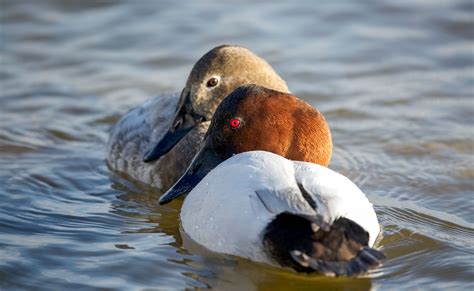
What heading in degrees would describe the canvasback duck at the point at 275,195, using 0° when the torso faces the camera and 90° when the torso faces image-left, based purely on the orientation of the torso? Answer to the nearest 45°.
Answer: approximately 135°
